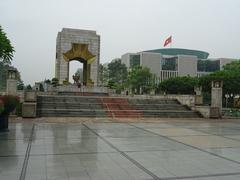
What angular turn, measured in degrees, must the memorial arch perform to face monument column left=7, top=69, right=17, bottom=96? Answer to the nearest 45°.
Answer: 0° — it already faces it

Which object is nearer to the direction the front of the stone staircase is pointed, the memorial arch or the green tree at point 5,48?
the green tree

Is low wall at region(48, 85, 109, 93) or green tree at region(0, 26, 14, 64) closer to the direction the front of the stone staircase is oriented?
the green tree

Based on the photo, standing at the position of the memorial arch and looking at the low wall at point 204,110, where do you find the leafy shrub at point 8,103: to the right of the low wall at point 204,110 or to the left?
right

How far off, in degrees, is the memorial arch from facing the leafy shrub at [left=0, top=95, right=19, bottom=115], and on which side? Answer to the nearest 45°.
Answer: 0° — it already faces it

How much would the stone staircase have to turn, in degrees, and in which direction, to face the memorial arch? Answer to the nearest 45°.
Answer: approximately 180°

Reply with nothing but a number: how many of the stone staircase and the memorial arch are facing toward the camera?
2

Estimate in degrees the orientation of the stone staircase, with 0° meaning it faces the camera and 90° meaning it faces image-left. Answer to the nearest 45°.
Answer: approximately 0°

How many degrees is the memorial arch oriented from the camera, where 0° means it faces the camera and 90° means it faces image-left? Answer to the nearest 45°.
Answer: approximately 0°
